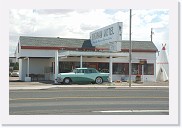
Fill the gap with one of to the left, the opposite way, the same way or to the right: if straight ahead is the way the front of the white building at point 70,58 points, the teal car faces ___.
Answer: to the right

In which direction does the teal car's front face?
to the viewer's left

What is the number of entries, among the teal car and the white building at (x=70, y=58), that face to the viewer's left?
1

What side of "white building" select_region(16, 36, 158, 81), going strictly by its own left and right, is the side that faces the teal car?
front

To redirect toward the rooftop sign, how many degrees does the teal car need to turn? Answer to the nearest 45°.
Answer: approximately 135° to its right

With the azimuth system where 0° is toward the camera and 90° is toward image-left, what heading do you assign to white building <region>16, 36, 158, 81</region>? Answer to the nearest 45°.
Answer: approximately 0°
